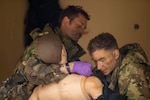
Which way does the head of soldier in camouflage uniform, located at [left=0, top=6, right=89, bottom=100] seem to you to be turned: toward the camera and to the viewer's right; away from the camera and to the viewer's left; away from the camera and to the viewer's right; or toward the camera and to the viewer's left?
toward the camera and to the viewer's right

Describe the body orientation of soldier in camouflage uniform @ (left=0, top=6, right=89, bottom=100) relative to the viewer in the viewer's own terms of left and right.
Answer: facing to the right of the viewer

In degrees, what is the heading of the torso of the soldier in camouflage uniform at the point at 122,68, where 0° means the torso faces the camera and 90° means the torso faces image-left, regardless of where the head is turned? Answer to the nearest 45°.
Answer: approximately 45°

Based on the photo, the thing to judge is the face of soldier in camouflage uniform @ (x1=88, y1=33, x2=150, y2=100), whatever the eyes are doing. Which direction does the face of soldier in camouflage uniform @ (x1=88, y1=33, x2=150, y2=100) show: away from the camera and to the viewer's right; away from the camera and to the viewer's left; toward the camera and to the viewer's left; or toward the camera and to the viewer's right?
toward the camera and to the viewer's left

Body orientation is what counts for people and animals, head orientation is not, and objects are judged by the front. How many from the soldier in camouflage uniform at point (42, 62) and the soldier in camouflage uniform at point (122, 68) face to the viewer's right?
1
